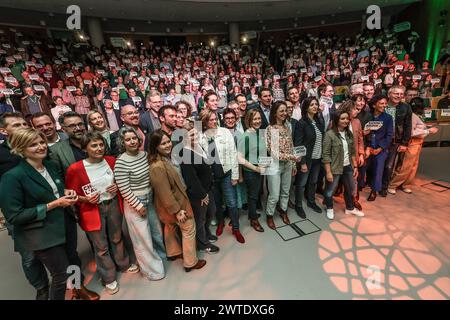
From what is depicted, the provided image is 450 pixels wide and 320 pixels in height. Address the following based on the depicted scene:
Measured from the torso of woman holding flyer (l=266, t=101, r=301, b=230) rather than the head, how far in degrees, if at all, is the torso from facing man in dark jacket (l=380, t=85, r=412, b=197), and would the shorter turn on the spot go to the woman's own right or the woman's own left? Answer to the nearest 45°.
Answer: approximately 90° to the woman's own left

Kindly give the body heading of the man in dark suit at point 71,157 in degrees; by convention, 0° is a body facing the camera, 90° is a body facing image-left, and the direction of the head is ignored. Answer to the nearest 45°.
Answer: approximately 315°

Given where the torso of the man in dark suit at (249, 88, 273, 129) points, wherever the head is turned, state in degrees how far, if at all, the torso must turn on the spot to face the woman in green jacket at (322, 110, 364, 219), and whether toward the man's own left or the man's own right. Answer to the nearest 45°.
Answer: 0° — they already face them

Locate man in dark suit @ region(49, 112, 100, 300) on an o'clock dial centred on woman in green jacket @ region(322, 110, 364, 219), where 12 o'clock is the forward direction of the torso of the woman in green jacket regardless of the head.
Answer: The man in dark suit is roughly at 3 o'clock from the woman in green jacket.

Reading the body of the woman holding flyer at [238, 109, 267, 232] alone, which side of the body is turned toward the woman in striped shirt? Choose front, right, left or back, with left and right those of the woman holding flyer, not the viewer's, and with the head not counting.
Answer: right
